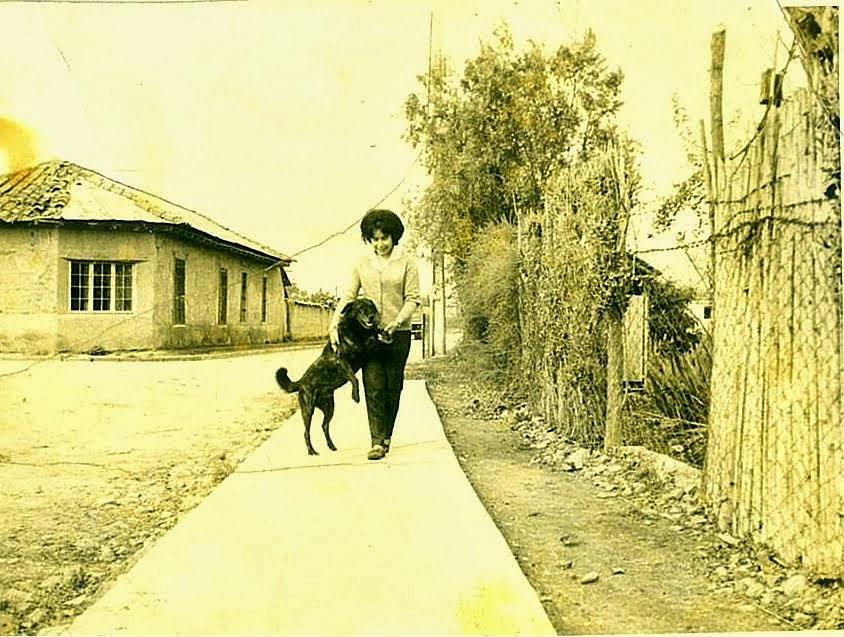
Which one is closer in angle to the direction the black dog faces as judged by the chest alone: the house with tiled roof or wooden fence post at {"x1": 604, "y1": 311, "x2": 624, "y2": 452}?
the wooden fence post

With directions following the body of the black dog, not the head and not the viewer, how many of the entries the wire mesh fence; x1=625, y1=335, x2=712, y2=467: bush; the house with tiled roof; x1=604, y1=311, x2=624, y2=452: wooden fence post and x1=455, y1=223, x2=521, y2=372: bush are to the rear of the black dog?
1

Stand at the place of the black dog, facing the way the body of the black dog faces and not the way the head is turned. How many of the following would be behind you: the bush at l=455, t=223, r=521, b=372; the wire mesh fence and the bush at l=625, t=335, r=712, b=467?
0

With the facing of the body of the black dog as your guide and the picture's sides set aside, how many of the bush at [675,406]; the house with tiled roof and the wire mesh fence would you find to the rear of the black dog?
1

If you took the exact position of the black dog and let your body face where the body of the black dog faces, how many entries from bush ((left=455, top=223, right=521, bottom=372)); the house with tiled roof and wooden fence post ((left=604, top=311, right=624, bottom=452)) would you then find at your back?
1

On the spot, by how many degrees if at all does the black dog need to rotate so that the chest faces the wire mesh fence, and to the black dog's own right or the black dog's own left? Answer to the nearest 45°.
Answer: approximately 45° to the black dog's own right

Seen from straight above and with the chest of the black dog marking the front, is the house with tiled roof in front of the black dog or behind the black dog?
behind

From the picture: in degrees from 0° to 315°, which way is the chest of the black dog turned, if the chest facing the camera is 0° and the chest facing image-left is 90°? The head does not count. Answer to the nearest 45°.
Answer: approximately 270°

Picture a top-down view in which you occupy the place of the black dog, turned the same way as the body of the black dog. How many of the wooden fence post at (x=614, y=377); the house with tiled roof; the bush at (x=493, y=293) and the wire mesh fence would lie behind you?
1

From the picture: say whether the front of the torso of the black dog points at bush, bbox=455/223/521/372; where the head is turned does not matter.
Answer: no

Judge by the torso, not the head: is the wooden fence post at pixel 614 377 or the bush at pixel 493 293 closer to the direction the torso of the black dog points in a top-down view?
the wooden fence post

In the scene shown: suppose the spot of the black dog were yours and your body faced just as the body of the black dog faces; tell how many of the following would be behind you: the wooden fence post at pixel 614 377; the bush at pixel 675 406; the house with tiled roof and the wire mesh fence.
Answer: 1

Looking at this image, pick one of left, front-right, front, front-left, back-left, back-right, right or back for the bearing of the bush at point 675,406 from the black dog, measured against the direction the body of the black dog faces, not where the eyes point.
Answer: front

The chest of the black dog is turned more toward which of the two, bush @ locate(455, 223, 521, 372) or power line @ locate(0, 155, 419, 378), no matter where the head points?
the bush

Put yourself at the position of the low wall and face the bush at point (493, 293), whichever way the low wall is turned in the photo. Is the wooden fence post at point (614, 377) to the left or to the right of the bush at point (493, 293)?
right
